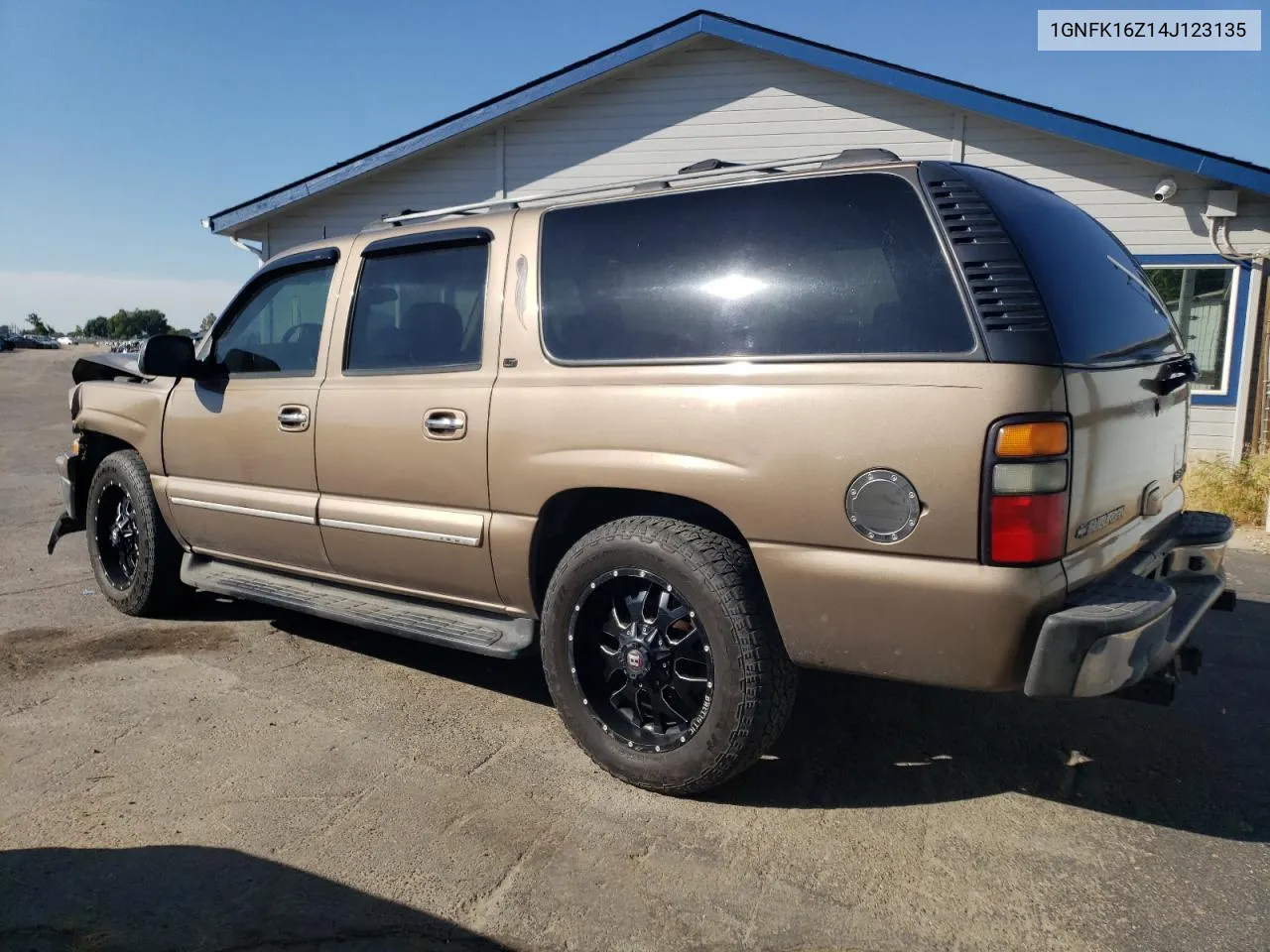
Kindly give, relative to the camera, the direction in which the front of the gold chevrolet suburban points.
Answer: facing away from the viewer and to the left of the viewer
